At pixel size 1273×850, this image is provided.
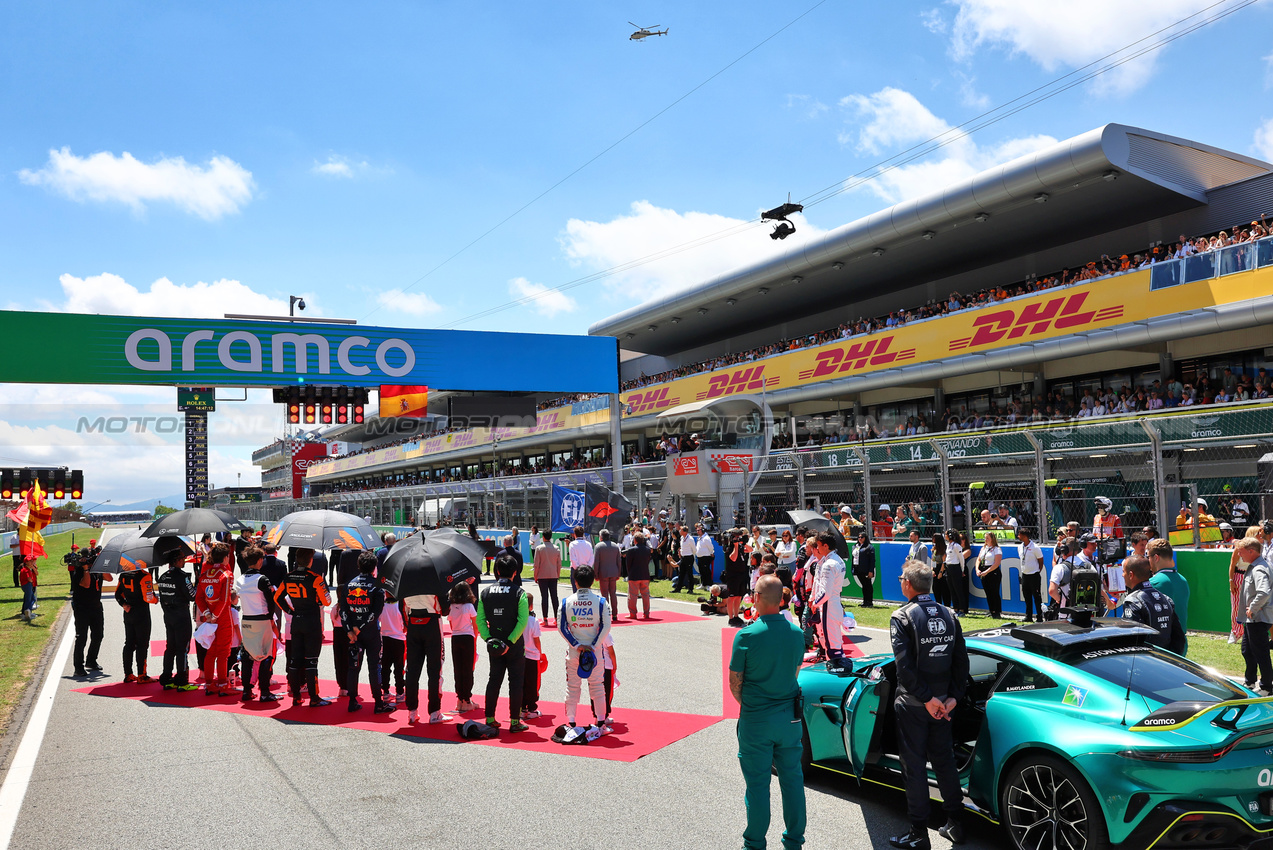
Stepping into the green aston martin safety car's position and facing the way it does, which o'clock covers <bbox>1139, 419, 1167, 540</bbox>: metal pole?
The metal pole is roughly at 2 o'clock from the green aston martin safety car.

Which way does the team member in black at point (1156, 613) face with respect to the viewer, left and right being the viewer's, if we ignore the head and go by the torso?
facing away from the viewer and to the left of the viewer

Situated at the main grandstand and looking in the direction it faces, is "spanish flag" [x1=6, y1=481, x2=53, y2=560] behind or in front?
in front

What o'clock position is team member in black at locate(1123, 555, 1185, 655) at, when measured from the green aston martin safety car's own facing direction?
The team member in black is roughly at 2 o'clock from the green aston martin safety car.

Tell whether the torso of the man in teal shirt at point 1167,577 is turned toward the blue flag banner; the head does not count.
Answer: yes

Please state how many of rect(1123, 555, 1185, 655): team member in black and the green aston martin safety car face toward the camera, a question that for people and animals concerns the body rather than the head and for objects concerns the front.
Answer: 0

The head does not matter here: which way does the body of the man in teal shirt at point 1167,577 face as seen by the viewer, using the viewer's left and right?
facing away from the viewer and to the left of the viewer

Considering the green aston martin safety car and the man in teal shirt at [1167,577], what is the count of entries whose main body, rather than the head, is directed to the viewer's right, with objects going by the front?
0

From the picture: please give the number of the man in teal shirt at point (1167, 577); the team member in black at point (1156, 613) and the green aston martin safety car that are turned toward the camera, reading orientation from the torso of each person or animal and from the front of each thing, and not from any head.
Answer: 0

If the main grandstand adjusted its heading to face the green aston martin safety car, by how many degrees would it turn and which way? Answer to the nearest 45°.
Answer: approximately 45° to its left

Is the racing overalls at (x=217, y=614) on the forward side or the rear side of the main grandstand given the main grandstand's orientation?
on the forward side

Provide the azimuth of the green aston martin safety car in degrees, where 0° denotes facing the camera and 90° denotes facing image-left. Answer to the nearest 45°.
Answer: approximately 135°

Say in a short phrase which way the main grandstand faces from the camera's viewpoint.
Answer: facing the viewer and to the left of the viewer

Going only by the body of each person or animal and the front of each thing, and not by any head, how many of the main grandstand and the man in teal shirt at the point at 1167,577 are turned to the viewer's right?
0

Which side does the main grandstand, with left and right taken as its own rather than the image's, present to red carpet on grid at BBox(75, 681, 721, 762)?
front
